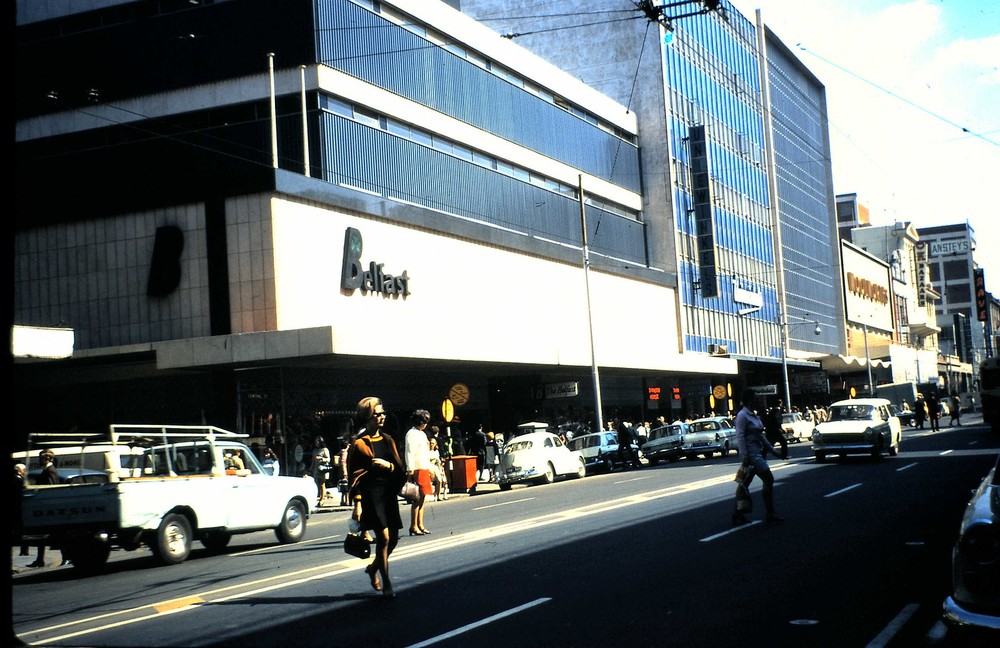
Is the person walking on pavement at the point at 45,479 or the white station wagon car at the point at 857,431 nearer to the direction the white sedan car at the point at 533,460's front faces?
the white station wagon car

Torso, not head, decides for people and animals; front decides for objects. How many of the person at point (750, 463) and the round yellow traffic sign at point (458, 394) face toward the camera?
1

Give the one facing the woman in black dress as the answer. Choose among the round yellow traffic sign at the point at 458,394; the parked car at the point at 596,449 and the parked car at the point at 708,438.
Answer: the round yellow traffic sign

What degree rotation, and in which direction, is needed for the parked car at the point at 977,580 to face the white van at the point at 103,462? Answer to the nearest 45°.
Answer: approximately 90° to its right

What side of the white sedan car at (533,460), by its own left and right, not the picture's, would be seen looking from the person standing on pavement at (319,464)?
back

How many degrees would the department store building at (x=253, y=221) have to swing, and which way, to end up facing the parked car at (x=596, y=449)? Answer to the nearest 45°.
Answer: approximately 45° to its left

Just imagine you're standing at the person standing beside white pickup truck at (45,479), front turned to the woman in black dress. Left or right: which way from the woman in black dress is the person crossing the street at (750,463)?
left

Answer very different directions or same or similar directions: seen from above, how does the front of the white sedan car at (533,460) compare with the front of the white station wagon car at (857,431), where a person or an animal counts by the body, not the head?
very different directions

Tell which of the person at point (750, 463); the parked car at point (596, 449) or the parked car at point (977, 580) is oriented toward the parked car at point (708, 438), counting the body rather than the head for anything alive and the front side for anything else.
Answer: the parked car at point (596, 449)

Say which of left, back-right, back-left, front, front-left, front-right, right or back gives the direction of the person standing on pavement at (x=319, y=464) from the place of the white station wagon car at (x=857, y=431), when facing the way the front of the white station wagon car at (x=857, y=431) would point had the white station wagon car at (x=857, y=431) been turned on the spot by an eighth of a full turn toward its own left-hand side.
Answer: right

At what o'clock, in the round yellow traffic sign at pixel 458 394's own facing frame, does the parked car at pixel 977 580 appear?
The parked car is roughly at 12 o'clock from the round yellow traffic sign.

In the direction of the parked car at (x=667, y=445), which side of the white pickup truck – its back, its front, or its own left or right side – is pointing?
front

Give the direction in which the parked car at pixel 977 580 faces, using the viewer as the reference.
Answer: facing the viewer and to the left of the viewer

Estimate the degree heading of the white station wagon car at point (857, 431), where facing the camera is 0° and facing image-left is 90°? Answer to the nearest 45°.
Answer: approximately 45°

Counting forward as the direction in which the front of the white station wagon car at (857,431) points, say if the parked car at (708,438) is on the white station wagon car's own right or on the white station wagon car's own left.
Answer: on the white station wagon car's own right

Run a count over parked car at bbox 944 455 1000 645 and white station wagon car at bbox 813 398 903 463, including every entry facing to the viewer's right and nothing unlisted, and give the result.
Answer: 0

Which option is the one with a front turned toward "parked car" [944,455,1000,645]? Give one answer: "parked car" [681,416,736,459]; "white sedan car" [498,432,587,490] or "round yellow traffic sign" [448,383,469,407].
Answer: the round yellow traffic sign
